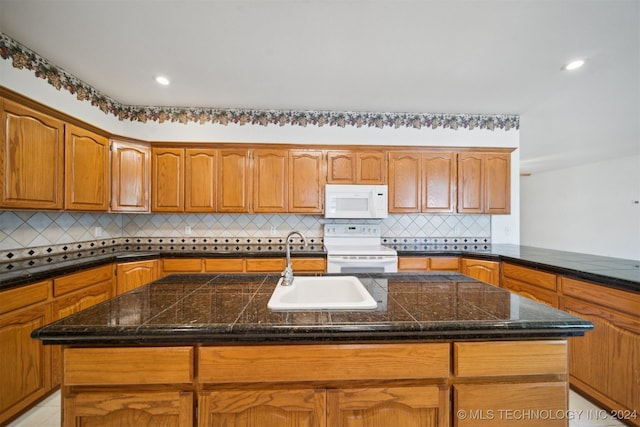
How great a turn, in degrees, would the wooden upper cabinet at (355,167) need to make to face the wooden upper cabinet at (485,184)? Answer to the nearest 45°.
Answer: approximately 90° to its left

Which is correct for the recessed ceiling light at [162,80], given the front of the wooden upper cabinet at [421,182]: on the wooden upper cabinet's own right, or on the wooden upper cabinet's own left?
on the wooden upper cabinet's own right

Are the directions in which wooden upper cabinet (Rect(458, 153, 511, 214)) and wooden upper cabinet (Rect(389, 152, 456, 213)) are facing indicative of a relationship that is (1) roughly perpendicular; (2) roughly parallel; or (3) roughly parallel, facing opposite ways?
roughly parallel

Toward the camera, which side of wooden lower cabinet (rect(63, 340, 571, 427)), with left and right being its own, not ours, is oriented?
front

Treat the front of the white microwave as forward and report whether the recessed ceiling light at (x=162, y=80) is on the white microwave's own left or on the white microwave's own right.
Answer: on the white microwave's own right

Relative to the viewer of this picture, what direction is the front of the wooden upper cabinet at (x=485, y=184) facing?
facing the viewer

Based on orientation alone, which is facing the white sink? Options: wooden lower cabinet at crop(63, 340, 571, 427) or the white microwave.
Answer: the white microwave

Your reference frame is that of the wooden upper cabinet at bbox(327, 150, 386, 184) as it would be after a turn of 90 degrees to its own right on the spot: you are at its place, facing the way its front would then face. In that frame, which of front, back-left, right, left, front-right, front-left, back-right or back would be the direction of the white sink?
left

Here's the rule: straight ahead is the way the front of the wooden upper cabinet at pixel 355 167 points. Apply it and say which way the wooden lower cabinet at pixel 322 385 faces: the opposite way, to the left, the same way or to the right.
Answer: the same way

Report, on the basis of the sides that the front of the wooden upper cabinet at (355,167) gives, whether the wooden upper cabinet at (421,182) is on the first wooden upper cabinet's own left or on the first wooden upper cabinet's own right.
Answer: on the first wooden upper cabinet's own left

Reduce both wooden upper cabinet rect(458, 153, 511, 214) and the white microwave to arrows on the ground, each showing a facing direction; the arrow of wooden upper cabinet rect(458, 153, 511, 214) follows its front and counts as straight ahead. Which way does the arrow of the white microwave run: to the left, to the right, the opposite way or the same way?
the same way

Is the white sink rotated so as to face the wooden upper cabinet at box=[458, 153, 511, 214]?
no

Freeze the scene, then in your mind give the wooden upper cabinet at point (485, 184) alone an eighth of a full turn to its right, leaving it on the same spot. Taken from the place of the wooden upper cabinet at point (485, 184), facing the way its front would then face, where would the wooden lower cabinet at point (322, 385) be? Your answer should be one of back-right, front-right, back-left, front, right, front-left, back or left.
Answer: front-left
